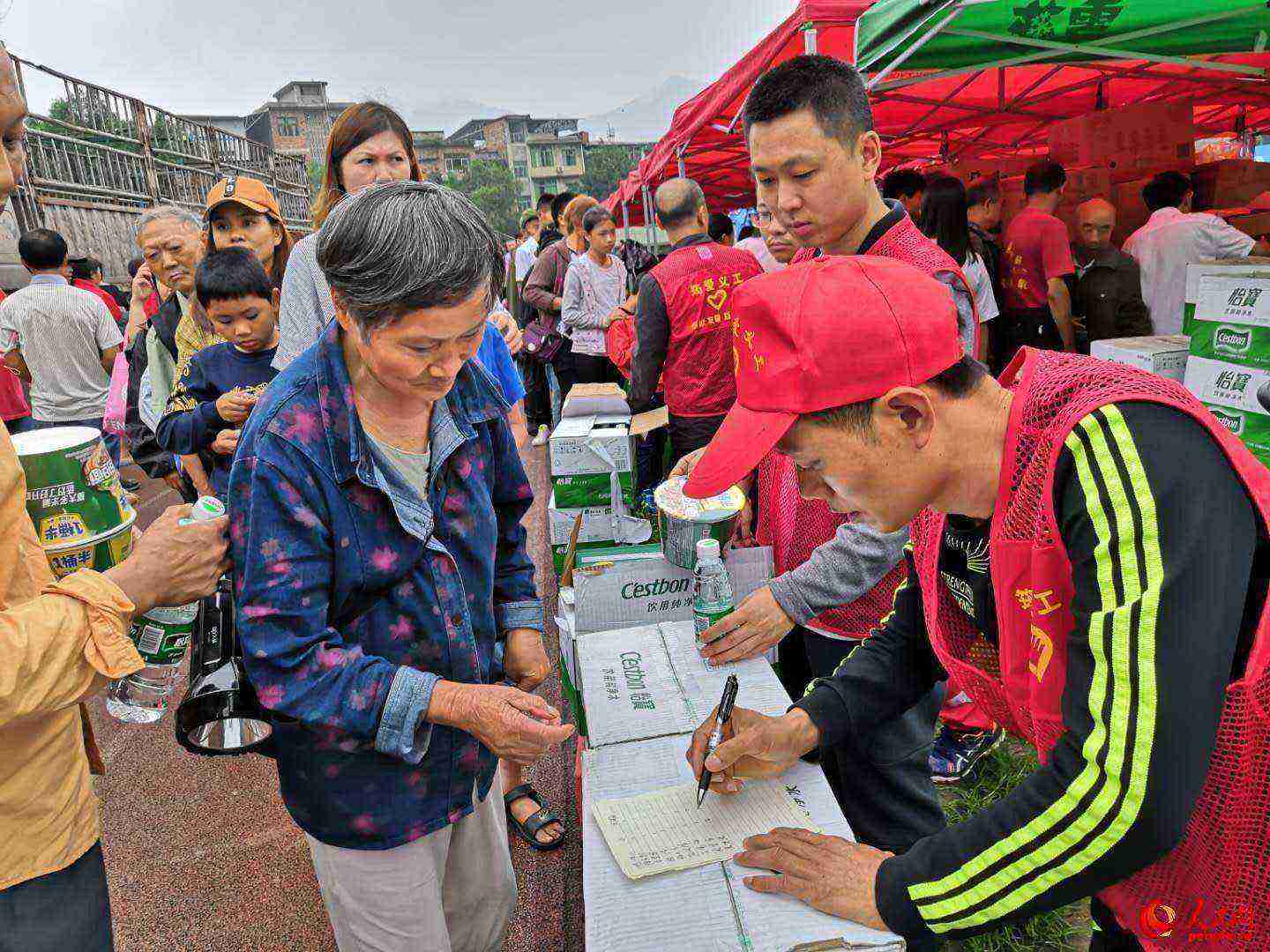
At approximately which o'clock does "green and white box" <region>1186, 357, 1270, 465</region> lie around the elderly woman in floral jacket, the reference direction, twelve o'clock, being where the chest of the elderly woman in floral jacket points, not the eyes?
The green and white box is roughly at 10 o'clock from the elderly woman in floral jacket.

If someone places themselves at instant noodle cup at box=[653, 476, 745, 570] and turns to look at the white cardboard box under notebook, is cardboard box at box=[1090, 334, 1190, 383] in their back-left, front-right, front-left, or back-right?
back-left

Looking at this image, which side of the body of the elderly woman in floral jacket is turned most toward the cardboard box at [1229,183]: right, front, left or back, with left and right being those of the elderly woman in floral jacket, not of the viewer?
left

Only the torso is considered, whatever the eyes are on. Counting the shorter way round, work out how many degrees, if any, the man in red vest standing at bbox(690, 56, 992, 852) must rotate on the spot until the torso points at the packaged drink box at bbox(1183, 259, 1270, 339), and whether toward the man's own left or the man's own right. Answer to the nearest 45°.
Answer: approximately 180°

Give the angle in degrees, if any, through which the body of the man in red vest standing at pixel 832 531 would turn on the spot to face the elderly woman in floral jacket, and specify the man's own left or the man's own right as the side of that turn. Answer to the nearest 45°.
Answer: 0° — they already face them

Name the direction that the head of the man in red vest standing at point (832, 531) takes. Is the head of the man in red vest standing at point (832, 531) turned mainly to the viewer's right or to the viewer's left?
to the viewer's left

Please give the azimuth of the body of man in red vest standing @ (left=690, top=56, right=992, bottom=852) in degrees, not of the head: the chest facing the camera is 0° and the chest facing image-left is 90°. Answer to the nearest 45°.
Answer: approximately 45°

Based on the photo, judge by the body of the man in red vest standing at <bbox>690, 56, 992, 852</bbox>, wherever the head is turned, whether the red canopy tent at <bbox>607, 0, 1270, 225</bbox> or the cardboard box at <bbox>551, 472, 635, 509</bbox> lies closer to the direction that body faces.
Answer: the cardboard box

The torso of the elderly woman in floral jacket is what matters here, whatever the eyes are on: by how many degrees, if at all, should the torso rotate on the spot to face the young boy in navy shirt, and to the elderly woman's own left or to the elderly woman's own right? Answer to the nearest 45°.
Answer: approximately 135° to the elderly woman's own left

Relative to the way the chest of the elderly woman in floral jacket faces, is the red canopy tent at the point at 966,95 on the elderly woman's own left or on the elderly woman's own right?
on the elderly woman's own left
